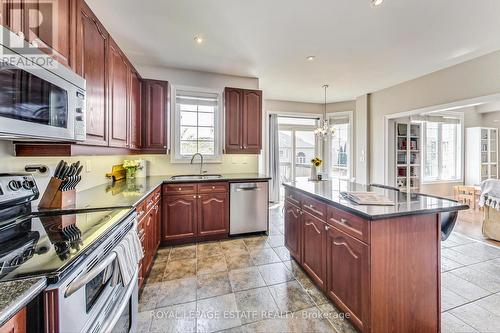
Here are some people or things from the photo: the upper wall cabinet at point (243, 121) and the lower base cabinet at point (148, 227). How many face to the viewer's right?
1

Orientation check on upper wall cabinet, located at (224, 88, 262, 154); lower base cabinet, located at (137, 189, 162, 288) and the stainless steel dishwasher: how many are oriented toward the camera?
2

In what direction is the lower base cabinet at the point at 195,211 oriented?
toward the camera

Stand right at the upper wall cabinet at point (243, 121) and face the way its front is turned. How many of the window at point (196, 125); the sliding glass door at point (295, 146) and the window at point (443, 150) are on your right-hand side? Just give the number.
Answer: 1

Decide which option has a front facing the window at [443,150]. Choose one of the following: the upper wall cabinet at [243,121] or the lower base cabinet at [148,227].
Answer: the lower base cabinet

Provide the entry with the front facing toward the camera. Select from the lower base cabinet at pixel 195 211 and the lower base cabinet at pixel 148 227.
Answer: the lower base cabinet at pixel 195 211

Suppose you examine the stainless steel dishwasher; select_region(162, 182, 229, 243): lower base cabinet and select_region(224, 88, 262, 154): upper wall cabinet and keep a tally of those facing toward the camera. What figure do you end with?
3

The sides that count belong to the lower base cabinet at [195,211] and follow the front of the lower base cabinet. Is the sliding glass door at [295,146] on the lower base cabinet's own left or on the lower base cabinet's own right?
on the lower base cabinet's own left

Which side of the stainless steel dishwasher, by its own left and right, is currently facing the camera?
front

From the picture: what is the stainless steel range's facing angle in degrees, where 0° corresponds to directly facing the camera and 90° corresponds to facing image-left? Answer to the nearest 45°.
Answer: approximately 315°

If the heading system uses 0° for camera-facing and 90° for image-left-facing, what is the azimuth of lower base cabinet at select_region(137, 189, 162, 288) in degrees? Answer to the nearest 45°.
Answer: approximately 270°

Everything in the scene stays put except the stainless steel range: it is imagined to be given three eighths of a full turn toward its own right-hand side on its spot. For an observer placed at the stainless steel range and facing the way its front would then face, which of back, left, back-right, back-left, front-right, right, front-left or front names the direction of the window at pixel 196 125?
back-right

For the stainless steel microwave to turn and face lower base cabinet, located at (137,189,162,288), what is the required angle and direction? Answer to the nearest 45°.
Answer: approximately 90° to its left

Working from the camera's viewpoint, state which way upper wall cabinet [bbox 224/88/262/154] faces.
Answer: facing the viewer

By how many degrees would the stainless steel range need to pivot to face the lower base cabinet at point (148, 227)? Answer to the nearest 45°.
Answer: approximately 90° to its left

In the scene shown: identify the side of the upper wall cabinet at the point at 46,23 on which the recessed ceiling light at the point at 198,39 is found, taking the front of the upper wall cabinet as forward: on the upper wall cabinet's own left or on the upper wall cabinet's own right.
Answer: on the upper wall cabinet's own left

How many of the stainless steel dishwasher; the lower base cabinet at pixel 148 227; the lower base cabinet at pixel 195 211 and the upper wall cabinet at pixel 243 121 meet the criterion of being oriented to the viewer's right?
1

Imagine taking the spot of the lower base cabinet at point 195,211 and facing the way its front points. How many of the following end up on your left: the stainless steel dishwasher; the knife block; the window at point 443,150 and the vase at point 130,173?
2

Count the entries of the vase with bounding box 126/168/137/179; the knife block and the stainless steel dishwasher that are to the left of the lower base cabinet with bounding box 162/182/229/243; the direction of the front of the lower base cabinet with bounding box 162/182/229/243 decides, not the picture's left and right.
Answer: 1

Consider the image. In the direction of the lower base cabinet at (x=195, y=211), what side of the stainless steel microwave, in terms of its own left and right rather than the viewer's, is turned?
left
